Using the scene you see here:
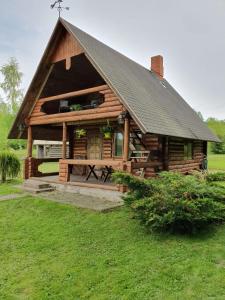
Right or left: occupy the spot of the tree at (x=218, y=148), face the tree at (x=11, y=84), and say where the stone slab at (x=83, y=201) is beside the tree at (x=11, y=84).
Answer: left

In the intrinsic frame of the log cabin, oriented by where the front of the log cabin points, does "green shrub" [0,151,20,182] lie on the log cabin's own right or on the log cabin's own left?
on the log cabin's own right

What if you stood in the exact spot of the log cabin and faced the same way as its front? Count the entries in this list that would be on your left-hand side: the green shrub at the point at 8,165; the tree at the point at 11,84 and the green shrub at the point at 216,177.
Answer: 1

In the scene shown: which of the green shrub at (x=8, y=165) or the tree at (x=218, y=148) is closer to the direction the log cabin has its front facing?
the green shrub

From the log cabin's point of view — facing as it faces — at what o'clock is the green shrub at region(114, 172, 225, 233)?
The green shrub is roughly at 10 o'clock from the log cabin.

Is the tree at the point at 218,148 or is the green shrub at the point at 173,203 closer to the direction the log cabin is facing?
the green shrub

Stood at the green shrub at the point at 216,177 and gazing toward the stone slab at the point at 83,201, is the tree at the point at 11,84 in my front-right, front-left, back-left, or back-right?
front-right

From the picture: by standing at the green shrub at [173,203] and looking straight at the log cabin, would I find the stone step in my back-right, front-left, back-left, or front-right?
front-left

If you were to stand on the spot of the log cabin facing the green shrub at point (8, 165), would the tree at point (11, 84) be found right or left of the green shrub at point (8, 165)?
right

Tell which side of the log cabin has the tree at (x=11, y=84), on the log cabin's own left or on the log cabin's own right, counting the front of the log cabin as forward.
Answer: on the log cabin's own right

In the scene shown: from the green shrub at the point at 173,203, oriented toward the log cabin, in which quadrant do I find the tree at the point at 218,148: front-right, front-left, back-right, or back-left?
front-right

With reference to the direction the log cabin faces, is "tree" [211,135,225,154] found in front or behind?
behind

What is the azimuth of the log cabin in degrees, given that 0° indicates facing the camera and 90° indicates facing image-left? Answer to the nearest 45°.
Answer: approximately 45°
